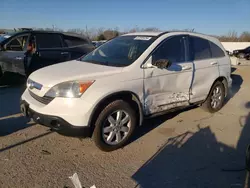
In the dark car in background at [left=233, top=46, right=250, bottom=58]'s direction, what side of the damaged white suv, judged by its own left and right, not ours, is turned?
back

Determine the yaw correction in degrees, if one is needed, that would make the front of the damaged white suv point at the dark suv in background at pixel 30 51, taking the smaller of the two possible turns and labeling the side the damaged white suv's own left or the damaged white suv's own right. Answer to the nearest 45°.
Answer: approximately 90° to the damaged white suv's own right

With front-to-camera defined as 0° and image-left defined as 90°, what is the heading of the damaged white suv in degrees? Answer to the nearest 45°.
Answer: approximately 45°
